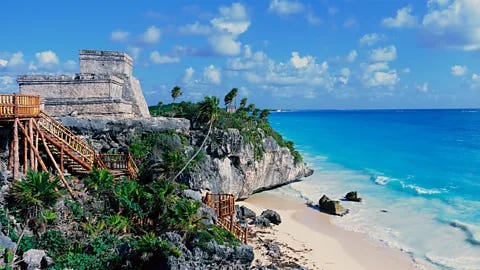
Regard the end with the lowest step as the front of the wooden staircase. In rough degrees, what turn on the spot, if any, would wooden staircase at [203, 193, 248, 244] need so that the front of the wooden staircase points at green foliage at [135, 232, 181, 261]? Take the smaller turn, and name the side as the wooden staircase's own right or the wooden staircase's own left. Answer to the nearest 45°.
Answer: approximately 90° to the wooden staircase's own right

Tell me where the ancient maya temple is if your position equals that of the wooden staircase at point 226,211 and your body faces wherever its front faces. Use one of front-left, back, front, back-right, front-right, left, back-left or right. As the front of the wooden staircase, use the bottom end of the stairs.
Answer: back-left

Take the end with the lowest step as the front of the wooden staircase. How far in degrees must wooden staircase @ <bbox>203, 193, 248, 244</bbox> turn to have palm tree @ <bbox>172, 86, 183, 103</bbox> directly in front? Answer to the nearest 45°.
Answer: approximately 90° to its left

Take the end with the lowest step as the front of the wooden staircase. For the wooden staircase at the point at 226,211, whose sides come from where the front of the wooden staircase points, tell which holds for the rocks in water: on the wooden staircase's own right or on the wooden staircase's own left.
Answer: on the wooden staircase's own left

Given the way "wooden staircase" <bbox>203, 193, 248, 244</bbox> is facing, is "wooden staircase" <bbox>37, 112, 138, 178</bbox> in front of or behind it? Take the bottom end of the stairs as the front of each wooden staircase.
behind

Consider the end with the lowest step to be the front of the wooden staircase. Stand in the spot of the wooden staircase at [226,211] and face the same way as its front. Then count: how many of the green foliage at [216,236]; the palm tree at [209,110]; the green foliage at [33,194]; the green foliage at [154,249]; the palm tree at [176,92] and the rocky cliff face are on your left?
3

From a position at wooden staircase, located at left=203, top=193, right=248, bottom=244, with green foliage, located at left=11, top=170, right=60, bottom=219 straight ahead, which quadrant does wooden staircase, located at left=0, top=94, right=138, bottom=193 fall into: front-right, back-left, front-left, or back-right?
front-right

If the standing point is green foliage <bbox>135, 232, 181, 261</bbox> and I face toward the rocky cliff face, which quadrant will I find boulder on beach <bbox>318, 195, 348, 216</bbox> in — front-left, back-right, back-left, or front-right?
front-right

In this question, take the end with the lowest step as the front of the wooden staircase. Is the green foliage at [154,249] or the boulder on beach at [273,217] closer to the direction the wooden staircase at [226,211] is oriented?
the boulder on beach

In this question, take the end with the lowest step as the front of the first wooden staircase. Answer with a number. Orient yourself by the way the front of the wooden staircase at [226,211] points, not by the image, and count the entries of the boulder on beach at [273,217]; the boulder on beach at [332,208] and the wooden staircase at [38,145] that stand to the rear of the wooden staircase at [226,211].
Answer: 1

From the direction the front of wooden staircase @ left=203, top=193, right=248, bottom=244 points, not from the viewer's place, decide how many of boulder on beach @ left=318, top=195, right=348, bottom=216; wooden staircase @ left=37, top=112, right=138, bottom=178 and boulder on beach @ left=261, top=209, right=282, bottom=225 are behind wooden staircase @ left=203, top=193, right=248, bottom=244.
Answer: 1

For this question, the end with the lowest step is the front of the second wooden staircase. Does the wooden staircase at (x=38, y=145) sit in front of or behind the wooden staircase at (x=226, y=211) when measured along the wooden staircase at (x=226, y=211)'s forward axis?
behind

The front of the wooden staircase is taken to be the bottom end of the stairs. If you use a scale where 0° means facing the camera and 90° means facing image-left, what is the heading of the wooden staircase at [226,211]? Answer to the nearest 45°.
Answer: approximately 270°

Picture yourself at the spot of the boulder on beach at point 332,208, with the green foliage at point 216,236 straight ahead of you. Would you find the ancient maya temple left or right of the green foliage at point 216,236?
right
